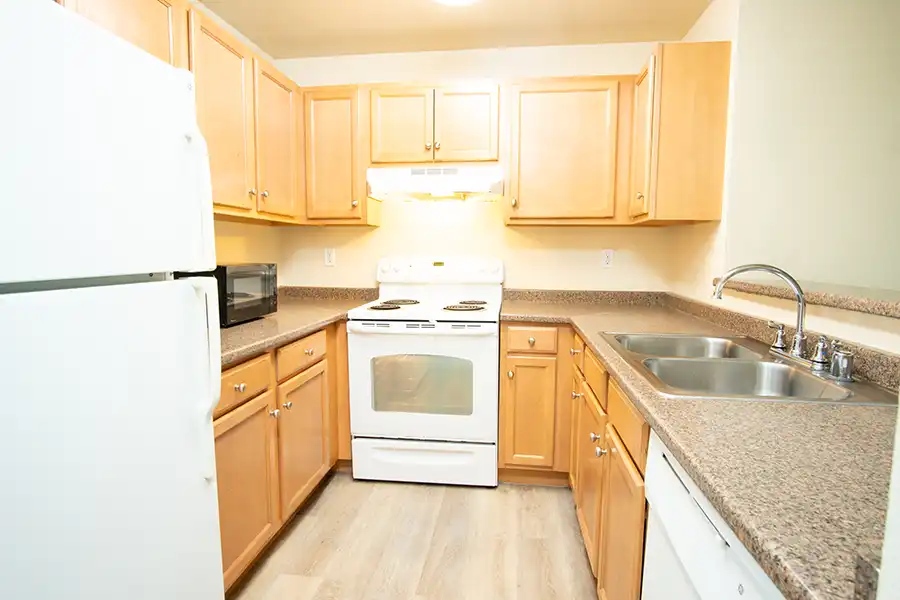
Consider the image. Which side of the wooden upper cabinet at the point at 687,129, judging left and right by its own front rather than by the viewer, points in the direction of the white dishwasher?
left

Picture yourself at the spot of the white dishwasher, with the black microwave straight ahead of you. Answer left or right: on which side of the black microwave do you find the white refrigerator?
left

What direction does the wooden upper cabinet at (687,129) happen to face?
to the viewer's left

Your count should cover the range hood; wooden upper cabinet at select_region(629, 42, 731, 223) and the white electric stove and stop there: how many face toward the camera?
2

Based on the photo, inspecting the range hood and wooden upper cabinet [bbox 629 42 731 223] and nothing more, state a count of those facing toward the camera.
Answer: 1

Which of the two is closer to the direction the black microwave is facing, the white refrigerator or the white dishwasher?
the white dishwasher

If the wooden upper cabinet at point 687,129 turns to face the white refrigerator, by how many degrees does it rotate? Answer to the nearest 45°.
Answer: approximately 45° to its left

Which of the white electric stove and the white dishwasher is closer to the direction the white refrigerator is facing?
the white dishwasher
